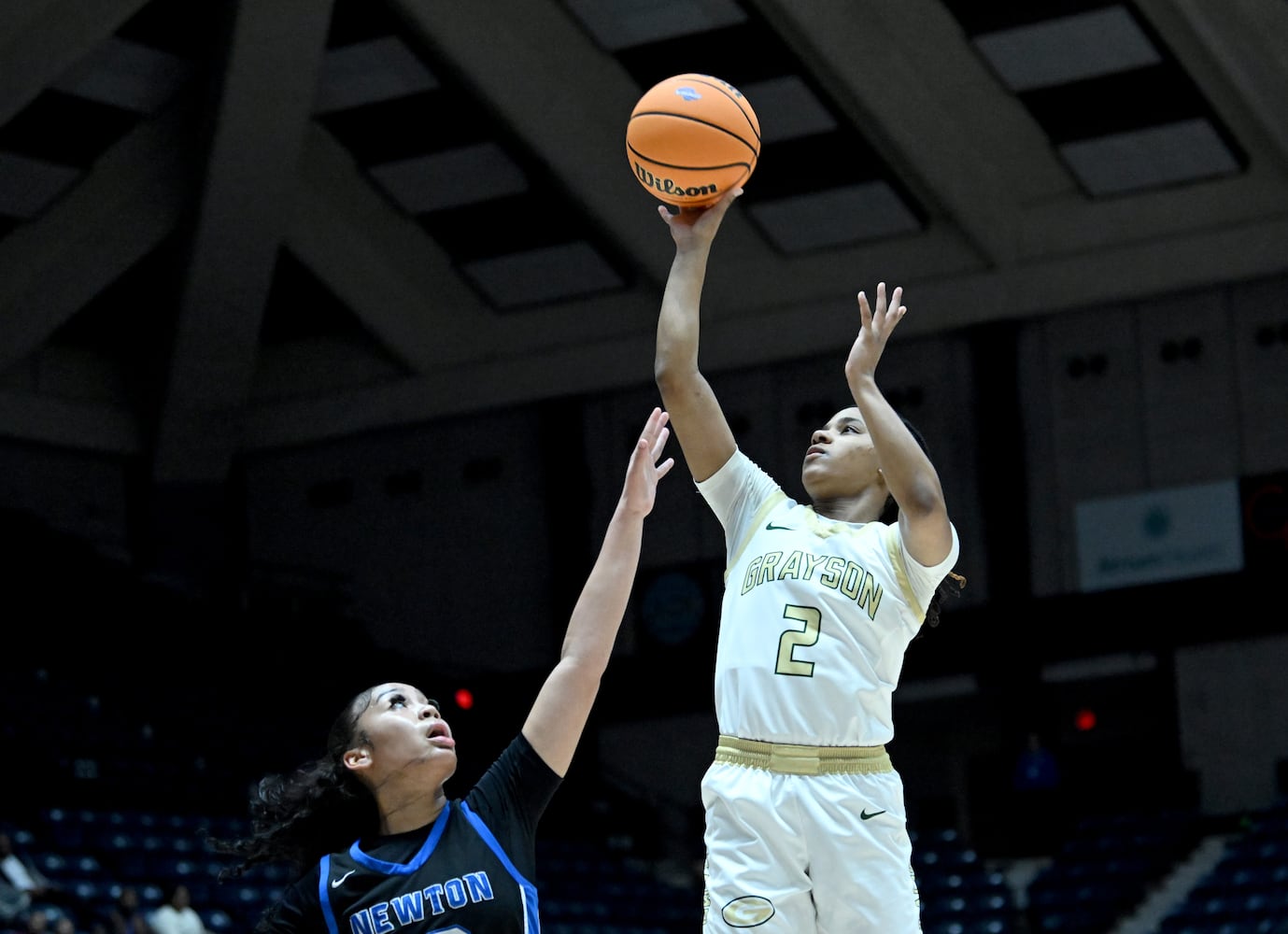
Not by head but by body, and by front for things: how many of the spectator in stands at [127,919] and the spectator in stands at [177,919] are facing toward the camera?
2

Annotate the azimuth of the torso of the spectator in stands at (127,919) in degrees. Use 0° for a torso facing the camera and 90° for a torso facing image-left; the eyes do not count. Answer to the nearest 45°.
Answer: approximately 0°

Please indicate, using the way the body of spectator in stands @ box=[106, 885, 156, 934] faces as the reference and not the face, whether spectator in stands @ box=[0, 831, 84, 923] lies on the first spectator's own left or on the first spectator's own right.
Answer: on the first spectator's own right

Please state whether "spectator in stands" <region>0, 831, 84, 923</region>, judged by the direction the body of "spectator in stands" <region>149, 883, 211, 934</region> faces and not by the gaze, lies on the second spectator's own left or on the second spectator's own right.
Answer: on the second spectator's own right

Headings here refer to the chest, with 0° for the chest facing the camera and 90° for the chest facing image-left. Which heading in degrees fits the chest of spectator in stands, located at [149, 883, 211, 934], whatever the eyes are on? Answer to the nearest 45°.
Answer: approximately 0°

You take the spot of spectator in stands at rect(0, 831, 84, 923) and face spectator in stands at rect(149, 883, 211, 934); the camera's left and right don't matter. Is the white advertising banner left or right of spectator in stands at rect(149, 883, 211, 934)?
left

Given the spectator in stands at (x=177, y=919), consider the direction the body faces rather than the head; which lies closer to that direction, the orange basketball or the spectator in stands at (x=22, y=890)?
the orange basketball
